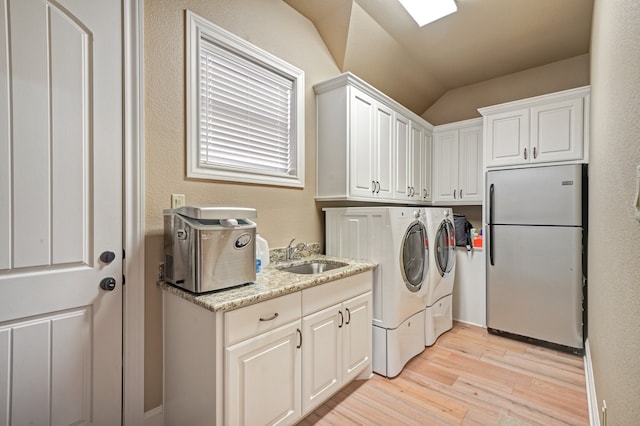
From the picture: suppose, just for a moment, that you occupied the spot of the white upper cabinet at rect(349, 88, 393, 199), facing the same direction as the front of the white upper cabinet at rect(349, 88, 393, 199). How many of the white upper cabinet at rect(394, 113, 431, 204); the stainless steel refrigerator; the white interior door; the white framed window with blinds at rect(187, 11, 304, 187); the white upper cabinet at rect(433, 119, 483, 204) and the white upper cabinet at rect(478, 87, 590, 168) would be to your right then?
2

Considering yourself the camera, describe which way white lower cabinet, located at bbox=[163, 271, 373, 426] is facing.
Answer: facing the viewer and to the right of the viewer

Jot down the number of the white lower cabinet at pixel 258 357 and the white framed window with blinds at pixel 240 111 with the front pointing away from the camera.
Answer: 0

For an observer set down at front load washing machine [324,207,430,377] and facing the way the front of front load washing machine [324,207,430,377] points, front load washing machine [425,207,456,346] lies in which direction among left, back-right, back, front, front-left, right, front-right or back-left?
left

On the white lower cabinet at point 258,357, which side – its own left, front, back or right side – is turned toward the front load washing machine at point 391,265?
left

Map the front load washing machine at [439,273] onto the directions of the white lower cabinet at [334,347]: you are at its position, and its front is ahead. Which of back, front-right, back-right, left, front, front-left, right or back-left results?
left

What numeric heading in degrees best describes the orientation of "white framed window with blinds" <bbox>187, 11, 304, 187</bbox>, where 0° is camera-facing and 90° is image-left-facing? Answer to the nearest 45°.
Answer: approximately 315°

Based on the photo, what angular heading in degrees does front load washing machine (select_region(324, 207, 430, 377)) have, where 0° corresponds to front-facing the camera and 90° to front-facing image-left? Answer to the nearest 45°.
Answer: approximately 315°

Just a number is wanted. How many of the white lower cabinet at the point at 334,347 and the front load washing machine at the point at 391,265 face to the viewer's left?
0

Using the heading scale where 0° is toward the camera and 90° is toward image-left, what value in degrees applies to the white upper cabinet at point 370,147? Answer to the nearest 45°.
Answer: approximately 315°
